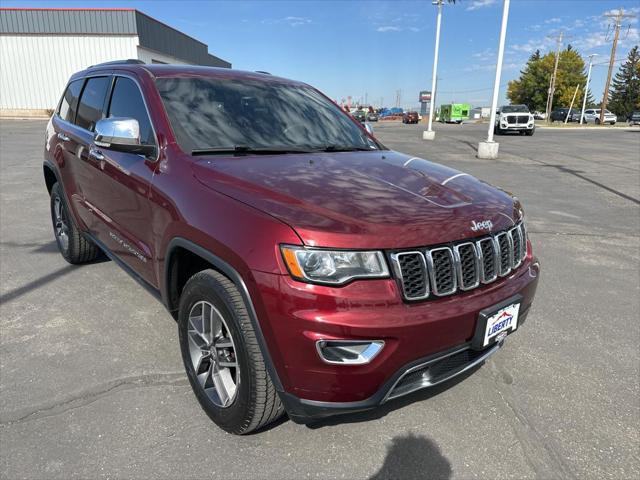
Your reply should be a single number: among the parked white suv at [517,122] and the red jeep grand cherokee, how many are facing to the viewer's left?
0

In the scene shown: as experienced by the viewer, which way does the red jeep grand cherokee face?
facing the viewer and to the right of the viewer

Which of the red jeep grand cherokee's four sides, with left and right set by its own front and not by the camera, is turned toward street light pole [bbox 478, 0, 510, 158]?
left

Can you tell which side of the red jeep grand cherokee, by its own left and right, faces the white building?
back

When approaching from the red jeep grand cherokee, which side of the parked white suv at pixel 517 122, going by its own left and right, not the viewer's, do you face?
front

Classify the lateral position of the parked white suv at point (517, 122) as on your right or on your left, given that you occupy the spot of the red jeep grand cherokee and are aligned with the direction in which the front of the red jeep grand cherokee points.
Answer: on your left

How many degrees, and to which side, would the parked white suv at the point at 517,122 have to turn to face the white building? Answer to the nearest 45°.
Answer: approximately 90° to its right

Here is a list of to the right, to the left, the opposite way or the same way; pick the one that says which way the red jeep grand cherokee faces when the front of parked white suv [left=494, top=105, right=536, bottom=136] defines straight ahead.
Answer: to the left
